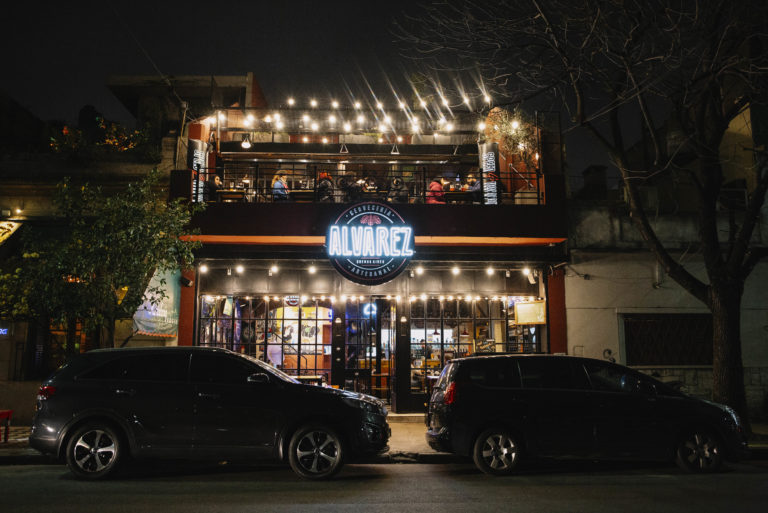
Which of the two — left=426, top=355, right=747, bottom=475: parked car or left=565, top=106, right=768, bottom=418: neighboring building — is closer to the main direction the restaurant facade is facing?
the parked car

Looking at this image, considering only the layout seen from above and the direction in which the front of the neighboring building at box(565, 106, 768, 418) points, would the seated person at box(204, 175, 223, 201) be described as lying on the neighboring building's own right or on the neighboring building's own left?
on the neighboring building's own right

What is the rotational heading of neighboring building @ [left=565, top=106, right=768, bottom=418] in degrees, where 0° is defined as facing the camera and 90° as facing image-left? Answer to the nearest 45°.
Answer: approximately 0°

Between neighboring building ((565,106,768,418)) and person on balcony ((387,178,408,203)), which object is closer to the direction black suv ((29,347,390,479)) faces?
the neighboring building

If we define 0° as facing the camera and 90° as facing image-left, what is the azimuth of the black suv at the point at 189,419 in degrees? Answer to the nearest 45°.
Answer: approximately 270°

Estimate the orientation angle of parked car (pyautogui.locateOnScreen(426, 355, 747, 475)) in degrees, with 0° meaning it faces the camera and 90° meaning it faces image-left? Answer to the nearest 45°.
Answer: approximately 270°

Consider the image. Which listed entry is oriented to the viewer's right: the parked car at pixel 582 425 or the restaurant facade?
the parked car

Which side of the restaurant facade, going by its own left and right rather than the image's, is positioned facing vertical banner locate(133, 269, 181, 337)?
right

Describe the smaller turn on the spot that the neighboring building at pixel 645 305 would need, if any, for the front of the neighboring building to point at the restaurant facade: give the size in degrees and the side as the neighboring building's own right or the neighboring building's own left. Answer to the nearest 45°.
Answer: approximately 45° to the neighboring building's own right
